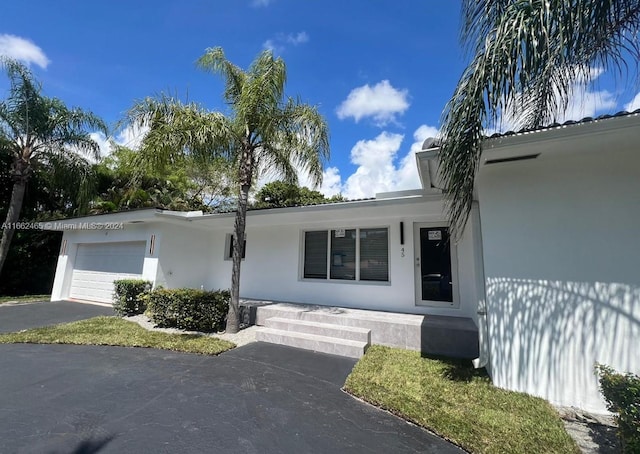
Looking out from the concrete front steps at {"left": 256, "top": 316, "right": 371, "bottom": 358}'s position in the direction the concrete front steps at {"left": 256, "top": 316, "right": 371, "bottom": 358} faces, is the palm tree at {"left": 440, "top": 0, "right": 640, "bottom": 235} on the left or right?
on its left

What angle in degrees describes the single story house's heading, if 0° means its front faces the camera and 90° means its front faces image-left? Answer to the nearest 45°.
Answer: approximately 45°

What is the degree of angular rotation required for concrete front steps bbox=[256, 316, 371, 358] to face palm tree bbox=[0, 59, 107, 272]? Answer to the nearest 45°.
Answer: approximately 45° to its right

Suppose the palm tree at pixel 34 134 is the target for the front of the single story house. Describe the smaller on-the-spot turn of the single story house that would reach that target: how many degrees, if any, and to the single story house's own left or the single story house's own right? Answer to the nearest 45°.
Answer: approximately 45° to the single story house's own right

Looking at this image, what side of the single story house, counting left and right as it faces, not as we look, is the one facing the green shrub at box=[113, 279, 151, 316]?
right
